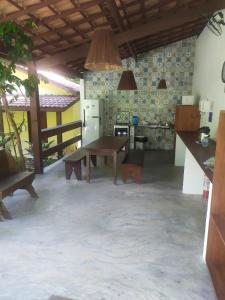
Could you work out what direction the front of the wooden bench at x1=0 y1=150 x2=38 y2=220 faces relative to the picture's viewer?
facing the viewer and to the right of the viewer

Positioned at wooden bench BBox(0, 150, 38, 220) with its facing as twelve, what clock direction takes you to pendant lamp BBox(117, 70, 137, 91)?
The pendant lamp is roughly at 10 o'clock from the wooden bench.

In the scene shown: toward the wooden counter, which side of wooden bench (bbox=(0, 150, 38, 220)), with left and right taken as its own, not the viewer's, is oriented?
front

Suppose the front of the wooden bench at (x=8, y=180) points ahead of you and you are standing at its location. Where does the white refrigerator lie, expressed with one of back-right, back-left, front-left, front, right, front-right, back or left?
left

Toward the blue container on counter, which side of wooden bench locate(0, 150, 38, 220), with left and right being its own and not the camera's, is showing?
left

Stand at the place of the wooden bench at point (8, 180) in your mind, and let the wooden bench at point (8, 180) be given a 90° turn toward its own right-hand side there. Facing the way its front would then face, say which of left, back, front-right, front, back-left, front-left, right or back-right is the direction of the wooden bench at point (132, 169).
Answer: back-left
